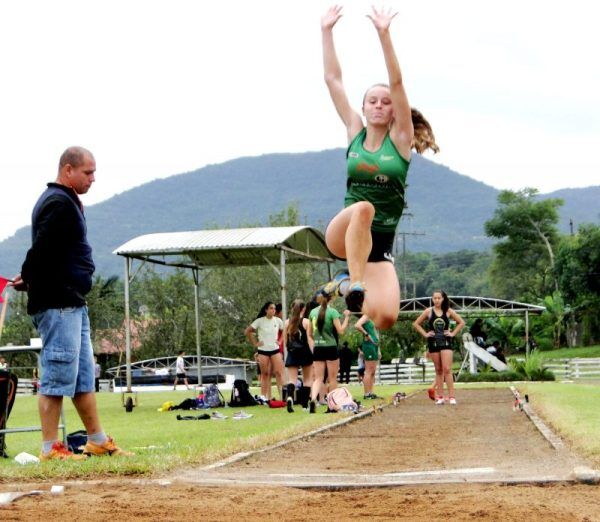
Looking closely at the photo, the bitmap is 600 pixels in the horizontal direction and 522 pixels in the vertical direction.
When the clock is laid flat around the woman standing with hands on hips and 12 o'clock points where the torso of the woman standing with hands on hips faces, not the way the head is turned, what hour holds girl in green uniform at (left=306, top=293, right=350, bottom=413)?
The girl in green uniform is roughly at 2 o'clock from the woman standing with hands on hips.

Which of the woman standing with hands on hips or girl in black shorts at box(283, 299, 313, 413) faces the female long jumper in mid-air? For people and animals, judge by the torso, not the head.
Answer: the woman standing with hands on hips

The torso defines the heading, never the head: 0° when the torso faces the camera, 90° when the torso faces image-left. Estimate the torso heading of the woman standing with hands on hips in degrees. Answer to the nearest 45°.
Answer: approximately 0°

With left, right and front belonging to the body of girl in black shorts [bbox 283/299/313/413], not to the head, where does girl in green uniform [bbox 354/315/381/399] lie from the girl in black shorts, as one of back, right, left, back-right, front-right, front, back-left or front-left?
front-right

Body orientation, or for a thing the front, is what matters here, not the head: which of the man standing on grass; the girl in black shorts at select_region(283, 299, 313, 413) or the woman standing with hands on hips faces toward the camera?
the woman standing with hands on hips

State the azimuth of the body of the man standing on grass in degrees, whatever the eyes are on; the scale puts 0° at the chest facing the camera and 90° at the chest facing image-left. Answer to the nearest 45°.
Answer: approximately 270°

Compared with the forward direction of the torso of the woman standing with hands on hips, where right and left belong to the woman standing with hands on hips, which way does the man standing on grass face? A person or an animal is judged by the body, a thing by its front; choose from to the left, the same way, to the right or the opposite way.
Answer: to the left

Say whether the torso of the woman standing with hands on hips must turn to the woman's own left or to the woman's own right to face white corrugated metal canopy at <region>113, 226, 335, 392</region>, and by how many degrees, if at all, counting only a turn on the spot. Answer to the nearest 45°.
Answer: approximately 135° to the woman's own right

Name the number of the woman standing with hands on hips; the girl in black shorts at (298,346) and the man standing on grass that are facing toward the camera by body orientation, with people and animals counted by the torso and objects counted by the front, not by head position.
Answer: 1

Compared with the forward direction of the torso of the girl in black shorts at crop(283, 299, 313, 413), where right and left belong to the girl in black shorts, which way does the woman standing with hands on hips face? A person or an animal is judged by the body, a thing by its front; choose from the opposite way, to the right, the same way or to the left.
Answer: the opposite way

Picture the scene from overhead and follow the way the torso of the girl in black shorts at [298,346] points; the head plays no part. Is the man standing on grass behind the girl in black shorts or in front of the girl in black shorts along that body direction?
behind

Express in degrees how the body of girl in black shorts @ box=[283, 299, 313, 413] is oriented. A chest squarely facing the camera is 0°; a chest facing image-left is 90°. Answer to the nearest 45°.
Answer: approximately 180°

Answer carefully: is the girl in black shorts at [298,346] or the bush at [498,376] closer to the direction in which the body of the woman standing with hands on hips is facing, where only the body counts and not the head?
the girl in black shorts

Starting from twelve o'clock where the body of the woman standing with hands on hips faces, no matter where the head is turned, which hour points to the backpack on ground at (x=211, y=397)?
The backpack on ground is roughly at 3 o'clock from the woman standing with hands on hips.

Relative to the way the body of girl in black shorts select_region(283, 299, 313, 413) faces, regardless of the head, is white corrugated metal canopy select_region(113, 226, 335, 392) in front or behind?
in front
